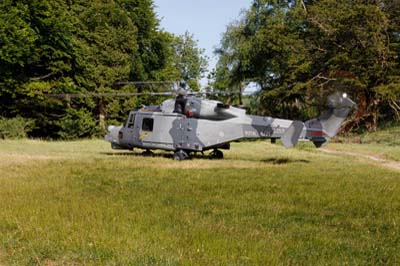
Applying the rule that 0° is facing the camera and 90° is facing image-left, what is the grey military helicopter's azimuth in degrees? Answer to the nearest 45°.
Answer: approximately 90°

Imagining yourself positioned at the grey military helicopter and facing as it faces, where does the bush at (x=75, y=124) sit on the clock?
The bush is roughly at 2 o'clock from the grey military helicopter.

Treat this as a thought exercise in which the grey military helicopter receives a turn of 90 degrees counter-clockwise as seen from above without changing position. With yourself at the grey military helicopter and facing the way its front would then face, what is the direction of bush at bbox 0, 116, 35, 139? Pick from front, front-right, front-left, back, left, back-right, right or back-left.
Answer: back-right
